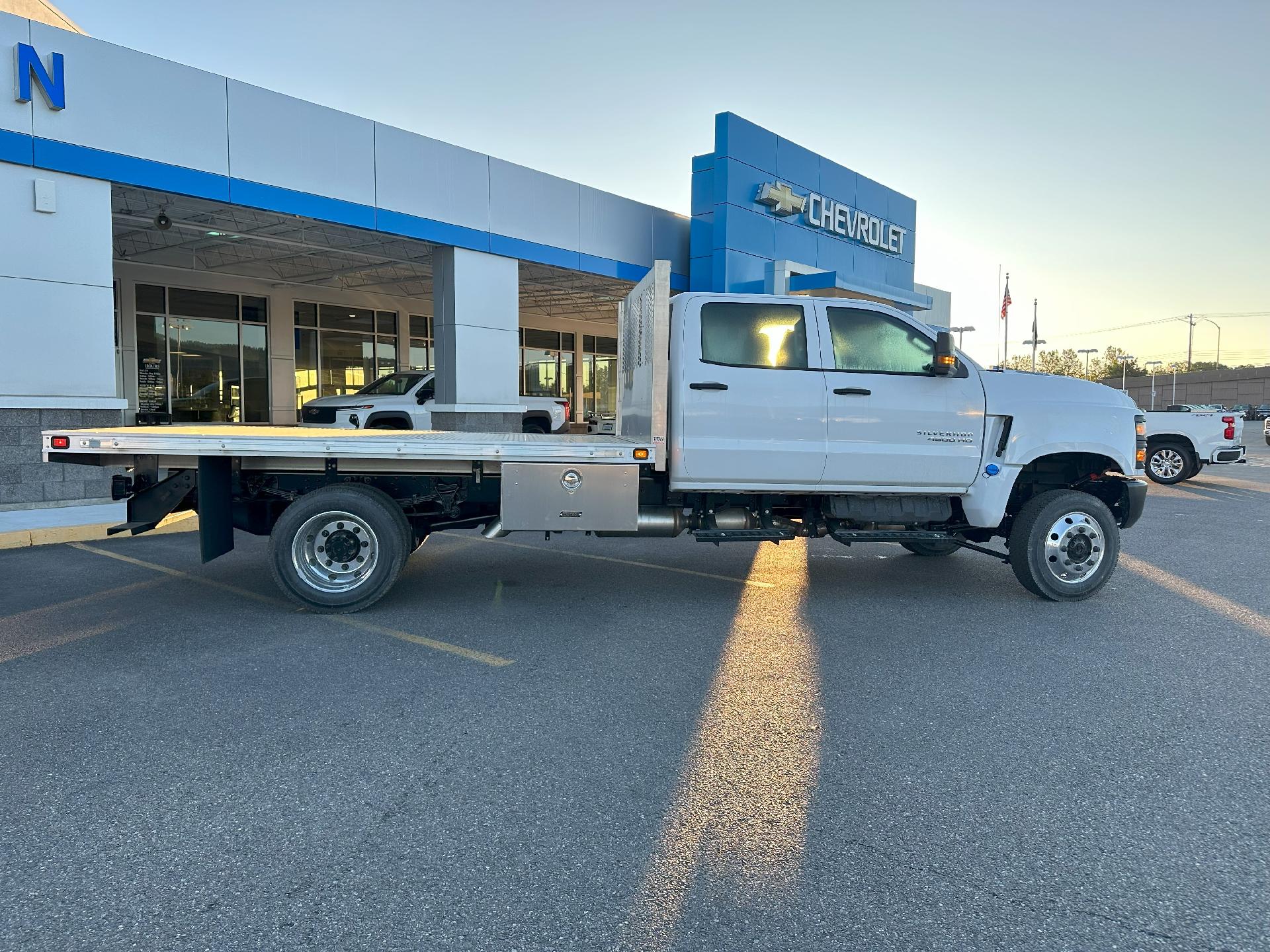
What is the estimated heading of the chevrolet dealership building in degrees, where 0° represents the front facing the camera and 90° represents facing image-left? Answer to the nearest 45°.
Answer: approximately 315°

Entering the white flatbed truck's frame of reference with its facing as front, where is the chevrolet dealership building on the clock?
The chevrolet dealership building is roughly at 8 o'clock from the white flatbed truck.

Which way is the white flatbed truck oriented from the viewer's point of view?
to the viewer's right

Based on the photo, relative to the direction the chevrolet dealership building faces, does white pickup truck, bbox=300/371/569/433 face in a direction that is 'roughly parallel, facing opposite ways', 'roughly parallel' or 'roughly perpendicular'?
roughly perpendicular

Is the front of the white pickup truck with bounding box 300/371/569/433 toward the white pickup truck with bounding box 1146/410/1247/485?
no

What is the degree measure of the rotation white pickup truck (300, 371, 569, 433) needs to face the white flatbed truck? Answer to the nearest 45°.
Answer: approximately 45° to its left

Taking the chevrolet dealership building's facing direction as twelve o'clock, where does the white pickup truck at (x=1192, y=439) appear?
The white pickup truck is roughly at 11 o'clock from the chevrolet dealership building.

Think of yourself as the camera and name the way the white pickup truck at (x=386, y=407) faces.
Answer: facing the viewer and to the left of the viewer

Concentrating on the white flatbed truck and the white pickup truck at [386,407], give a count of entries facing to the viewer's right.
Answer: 1

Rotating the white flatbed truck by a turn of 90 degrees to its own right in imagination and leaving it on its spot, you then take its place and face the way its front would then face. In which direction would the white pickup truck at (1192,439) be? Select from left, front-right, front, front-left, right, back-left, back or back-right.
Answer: back-left

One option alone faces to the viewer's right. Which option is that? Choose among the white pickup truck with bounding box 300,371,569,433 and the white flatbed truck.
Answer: the white flatbed truck
